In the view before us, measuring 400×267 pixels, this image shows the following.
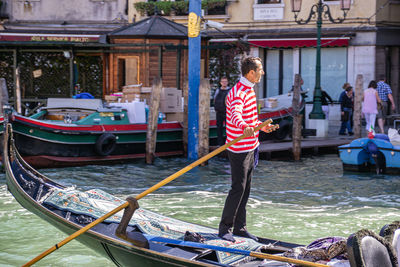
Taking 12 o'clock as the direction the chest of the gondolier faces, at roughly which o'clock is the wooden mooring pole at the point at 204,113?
The wooden mooring pole is roughly at 9 o'clock from the gondolier.

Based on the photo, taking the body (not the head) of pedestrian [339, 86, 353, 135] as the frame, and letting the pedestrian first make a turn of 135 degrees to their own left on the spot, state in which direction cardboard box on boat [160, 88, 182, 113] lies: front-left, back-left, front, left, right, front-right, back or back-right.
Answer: back-left

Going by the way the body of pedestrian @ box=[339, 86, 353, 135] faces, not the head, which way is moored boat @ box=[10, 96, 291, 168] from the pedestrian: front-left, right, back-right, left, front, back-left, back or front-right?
right

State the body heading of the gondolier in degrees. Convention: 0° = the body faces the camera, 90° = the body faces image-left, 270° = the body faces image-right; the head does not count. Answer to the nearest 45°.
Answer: approximately 270°
